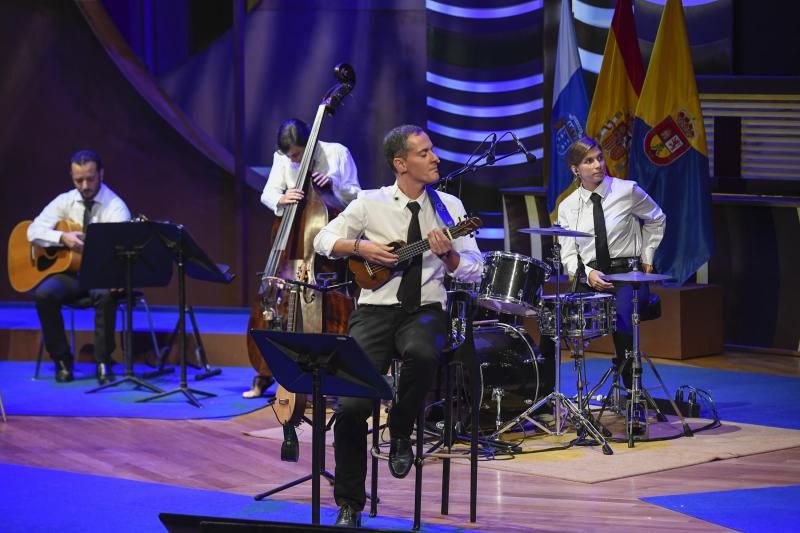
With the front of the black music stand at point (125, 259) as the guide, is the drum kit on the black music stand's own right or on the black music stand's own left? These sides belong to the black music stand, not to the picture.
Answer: on the black music stand's own right

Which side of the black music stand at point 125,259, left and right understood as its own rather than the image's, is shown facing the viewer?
back

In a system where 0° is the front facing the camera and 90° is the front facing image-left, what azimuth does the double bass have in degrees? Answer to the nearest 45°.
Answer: approximately 45°

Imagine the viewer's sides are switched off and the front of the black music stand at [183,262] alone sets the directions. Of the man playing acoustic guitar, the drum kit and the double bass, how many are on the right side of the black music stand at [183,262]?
2

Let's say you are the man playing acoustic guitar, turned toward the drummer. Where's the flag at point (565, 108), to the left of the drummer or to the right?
left

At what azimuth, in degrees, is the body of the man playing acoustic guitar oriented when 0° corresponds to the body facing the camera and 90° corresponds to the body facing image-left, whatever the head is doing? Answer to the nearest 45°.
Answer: approximately 0°

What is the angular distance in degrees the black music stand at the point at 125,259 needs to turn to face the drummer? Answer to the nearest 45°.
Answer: approximately 135° to its right

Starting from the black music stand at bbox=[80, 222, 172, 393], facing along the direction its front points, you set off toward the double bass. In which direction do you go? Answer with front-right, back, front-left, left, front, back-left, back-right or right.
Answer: back-right

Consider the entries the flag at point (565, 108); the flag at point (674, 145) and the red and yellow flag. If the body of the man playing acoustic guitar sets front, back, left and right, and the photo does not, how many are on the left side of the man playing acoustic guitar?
3

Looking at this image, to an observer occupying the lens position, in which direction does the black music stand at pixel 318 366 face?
facing away from the viewer and to the right of the viewer

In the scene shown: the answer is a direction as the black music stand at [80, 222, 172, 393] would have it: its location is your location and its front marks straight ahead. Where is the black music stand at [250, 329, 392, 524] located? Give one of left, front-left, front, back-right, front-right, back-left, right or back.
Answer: back

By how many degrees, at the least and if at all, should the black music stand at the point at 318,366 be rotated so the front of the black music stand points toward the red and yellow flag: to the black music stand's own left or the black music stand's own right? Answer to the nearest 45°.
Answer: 0° — it already faces it

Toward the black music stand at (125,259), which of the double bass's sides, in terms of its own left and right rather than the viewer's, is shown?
right

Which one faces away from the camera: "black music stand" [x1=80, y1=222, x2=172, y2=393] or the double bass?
the black music stand
